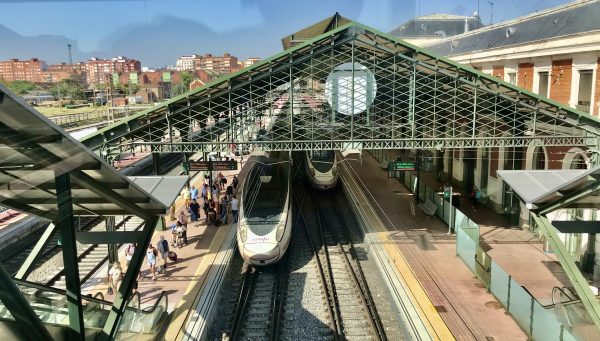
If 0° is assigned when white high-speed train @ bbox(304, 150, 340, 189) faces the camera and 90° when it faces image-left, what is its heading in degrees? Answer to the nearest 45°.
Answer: approximately 0°

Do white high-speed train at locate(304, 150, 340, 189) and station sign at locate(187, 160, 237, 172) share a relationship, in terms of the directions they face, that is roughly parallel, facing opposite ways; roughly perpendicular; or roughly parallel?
roughly parallel

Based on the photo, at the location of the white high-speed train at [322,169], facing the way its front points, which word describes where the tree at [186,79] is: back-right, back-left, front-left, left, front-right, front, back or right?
back-right

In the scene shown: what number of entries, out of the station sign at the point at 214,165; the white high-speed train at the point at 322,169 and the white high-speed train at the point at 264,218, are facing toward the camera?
3

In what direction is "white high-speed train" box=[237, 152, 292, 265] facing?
toward the camera

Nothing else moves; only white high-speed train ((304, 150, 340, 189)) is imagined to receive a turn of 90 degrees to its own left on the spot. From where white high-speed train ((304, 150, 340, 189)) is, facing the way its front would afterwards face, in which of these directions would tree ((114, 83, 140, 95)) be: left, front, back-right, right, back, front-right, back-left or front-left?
back

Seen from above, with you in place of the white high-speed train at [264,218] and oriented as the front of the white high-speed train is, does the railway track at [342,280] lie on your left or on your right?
on your left

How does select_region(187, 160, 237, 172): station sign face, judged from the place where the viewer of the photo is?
facing the viewer

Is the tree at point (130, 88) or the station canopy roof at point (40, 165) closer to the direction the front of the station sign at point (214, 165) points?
the station canopy roof
